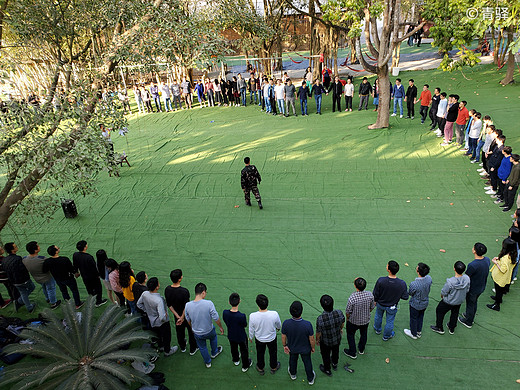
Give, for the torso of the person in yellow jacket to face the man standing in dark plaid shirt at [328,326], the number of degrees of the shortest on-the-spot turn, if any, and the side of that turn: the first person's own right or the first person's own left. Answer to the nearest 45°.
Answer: approximately 90° to the first person's own left

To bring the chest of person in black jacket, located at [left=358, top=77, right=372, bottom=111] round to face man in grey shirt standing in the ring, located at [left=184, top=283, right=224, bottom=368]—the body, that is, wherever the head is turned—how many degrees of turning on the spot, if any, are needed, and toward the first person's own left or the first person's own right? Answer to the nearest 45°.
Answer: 0° — they already face them

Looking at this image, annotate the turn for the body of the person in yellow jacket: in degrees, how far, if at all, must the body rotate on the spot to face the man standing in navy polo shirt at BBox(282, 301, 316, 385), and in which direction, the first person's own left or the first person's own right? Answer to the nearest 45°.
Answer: approximately 90° to the first person's own left

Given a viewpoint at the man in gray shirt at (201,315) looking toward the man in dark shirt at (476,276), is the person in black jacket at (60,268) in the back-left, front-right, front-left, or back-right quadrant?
back-left

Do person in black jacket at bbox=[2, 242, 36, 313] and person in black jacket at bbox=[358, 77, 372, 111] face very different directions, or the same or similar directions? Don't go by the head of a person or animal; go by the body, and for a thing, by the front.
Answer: very different directions

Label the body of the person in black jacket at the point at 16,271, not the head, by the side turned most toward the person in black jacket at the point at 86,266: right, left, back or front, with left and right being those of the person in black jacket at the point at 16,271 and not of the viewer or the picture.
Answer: right

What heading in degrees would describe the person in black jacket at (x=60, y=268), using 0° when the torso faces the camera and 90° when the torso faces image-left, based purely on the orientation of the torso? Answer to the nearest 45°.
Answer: approximately 225°

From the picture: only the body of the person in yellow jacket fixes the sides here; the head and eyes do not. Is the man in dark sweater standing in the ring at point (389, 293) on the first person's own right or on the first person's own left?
on the first person's own left

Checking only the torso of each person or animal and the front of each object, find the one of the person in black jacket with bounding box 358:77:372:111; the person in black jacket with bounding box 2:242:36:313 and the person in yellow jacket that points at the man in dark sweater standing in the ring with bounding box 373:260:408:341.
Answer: the person in black jacket with bounding box 358:77:372:111

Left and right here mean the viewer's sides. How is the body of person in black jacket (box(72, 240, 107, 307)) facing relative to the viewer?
facing away from the viewer and to the right of the viewer

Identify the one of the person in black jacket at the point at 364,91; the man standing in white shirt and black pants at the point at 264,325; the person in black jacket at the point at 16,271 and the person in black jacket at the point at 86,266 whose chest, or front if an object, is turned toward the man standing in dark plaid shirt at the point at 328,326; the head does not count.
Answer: the person in black jacket at the point at 364,91

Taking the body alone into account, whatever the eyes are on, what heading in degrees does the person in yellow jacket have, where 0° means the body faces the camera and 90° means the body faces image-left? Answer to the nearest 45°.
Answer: approximately 135°

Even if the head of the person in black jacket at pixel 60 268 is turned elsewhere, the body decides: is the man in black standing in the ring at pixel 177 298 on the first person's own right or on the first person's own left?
on the first person's own right

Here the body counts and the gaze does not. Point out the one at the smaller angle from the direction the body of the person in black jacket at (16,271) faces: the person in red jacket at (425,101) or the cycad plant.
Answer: the person in red jacket

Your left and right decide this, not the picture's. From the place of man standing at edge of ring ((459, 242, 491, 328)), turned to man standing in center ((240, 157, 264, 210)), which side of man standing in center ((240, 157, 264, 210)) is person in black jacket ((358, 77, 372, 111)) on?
right

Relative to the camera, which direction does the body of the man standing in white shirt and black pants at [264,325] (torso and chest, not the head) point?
away from the camera

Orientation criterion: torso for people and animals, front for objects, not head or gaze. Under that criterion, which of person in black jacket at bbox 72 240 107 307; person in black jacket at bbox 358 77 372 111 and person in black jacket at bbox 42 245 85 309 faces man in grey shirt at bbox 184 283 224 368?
person in black jacket at bbox 358 77 372 111

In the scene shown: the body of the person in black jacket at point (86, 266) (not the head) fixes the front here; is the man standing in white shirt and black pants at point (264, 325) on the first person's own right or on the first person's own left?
on the first person's own right
